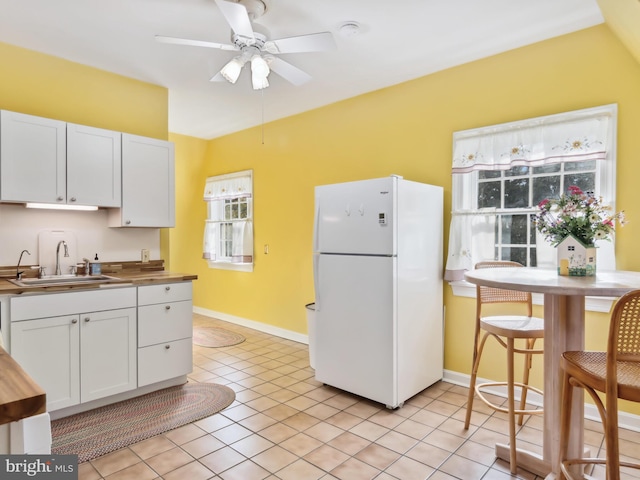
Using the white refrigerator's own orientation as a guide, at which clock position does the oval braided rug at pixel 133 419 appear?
The oval braided rug is roughly at 1 o'clock from the white refrigerator.

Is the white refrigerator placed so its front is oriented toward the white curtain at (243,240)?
no

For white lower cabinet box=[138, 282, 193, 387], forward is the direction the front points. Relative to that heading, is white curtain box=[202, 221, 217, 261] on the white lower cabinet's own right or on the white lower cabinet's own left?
on the white lower cabinet's own left

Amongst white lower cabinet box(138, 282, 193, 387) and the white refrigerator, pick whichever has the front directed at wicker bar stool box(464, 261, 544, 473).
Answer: the white lower cabinet

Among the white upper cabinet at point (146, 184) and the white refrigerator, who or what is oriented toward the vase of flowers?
the white upper cabinet

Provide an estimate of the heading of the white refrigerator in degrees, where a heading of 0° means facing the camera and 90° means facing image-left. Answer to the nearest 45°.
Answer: approximately 45°

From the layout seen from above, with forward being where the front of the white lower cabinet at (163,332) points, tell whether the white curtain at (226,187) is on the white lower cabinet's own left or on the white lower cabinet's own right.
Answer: on the white lower cabinet's own left

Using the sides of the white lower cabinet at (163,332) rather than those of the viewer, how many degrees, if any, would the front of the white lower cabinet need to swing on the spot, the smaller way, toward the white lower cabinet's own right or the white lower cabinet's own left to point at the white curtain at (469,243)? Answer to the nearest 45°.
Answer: approximately 45° to the white lower cabinet's own left

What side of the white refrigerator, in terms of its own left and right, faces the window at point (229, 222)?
right

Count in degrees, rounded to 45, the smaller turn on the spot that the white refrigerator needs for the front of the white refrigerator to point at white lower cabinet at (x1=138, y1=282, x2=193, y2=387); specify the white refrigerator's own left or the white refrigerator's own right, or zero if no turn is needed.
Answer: approximately 45° to the white refrigerator's own right

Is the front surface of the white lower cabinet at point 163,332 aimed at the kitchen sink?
no

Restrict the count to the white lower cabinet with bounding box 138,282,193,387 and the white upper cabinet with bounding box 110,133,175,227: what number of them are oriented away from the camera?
0

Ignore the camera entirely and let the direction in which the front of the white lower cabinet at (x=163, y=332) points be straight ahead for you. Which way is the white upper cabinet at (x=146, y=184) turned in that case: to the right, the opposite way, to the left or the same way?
the same way

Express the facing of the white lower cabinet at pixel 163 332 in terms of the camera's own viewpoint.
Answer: facing the viewer and to the right of the viewer

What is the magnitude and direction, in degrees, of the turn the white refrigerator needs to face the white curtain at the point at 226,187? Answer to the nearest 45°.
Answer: approximately 90° to its right

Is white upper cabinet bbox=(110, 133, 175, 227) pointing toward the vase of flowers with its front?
yes

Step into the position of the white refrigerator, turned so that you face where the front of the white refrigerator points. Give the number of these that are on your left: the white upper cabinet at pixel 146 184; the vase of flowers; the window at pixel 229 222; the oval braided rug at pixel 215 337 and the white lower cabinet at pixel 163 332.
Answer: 1

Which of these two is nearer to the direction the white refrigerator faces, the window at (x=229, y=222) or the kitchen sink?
the kitchen sink
